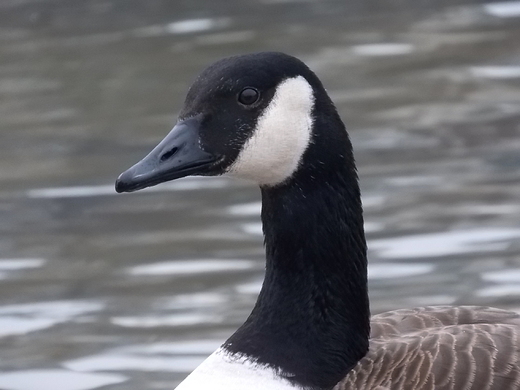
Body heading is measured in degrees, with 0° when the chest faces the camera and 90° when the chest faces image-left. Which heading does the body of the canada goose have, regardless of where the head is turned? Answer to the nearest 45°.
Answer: approximately 90°
